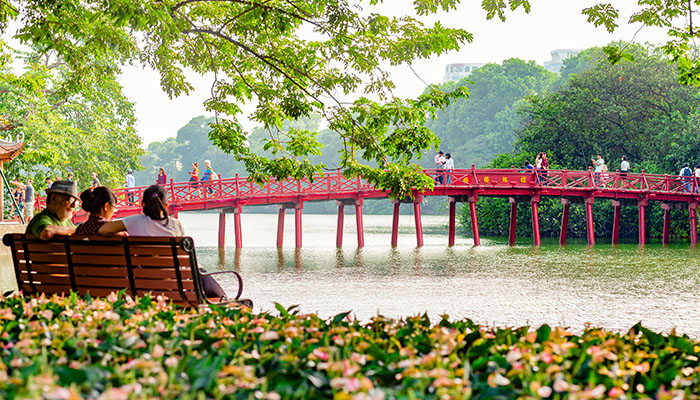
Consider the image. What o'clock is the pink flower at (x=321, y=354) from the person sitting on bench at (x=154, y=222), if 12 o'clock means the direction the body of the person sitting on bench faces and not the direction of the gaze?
The pink flower is roughly at 4 o'clock from the person sitting on bench.

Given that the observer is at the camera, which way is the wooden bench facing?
facing away from the viewer and to the right of the viewer

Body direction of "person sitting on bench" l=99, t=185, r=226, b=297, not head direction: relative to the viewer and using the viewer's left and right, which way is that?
facing away from the viewer and to the right of the viewer

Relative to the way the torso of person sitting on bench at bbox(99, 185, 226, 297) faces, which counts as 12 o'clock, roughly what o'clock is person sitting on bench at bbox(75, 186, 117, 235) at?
person sitting on bench at bbox(75, 186, 117, 235) is roughly at 9 o'clock from person sitting on bench at bbox(99, 185, 226, 297).

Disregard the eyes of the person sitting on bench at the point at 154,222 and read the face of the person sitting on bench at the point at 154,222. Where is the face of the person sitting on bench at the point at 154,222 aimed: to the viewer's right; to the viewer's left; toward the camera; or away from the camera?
away from the camera

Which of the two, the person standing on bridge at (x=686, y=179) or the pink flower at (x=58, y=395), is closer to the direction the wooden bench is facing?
the person standing on bridge

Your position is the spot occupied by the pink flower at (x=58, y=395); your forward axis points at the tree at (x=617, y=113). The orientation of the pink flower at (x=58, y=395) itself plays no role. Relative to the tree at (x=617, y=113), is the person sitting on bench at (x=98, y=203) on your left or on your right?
left

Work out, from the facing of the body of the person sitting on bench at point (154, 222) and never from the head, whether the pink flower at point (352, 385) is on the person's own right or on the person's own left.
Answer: on the person's own right
